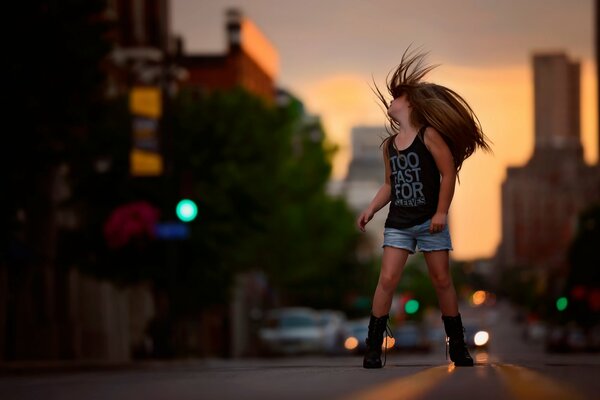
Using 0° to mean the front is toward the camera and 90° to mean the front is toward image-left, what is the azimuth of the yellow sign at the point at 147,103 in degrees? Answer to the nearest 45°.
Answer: approximately 0°

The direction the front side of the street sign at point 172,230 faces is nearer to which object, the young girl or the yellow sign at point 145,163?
the young girl

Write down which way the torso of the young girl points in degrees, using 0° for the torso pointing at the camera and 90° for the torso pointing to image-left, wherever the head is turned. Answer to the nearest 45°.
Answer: approximately 45°

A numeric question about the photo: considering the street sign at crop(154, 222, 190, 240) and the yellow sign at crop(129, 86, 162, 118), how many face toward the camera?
2
